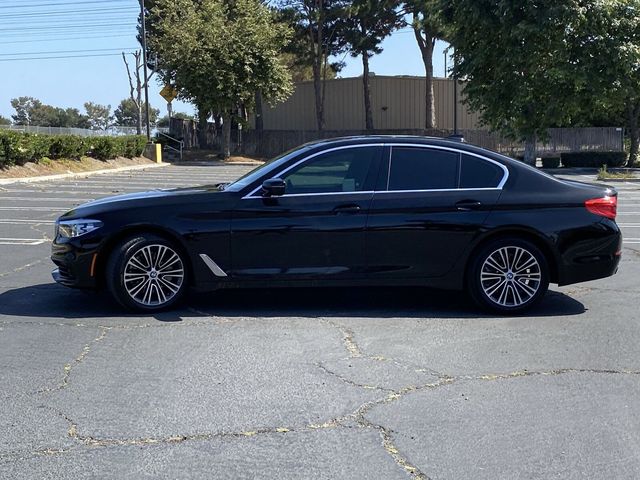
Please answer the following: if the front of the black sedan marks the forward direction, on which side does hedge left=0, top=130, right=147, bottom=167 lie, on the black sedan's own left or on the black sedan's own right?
on the black sedan's own right

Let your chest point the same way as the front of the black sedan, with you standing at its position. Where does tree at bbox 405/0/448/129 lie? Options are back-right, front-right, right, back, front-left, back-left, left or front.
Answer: right

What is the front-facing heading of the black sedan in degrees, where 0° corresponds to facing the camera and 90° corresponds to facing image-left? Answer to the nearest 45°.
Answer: approximately 90°

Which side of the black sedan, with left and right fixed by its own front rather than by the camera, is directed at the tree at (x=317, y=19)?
right

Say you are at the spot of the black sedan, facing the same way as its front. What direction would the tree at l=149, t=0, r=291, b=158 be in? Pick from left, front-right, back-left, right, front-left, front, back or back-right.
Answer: right

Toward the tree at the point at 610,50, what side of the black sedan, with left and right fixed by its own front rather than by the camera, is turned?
right
